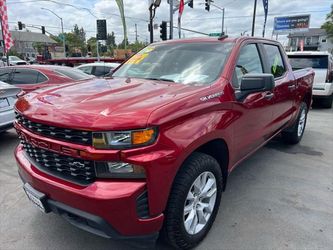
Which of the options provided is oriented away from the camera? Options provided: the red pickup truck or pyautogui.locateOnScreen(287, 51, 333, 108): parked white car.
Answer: the parked white car

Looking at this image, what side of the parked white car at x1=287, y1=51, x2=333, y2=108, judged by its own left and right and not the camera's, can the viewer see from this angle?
back

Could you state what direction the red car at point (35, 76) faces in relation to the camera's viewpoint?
facing away from the viewer and to the left of the viewer

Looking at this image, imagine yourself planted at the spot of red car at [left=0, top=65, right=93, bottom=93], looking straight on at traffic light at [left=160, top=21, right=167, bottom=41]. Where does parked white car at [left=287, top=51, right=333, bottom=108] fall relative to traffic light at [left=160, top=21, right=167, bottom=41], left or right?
right

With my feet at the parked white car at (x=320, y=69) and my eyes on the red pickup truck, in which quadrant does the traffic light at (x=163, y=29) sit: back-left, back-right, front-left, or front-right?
back-right

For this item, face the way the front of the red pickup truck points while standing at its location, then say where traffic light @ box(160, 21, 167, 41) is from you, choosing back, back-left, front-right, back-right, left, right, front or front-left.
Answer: back-right

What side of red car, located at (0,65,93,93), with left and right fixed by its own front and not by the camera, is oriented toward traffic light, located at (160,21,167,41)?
right

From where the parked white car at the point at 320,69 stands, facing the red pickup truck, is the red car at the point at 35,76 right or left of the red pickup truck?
right
